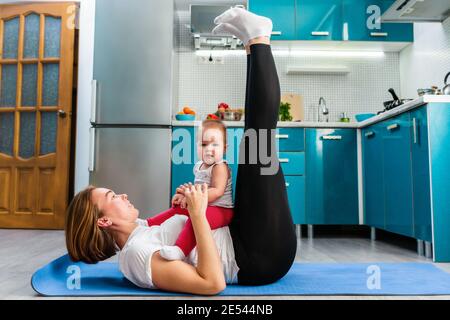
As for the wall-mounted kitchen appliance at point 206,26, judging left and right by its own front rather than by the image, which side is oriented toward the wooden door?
right

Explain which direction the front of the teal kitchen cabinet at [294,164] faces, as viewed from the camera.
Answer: facing the viewer

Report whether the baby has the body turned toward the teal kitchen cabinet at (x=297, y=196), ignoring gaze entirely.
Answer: no

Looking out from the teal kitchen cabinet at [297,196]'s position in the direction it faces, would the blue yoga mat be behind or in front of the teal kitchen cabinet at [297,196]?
in front

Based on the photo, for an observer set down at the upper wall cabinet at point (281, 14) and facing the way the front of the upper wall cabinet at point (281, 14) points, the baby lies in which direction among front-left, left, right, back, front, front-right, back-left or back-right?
front

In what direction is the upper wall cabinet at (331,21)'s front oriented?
toward the camera

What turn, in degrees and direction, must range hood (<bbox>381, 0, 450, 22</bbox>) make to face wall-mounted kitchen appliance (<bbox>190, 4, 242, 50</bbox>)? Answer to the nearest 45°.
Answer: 0° — it already faces it

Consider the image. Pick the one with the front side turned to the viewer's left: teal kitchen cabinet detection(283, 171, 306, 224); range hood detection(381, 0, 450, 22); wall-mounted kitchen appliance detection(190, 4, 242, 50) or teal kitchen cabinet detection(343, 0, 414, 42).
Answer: range hood detection(381, 0, 450, 22)

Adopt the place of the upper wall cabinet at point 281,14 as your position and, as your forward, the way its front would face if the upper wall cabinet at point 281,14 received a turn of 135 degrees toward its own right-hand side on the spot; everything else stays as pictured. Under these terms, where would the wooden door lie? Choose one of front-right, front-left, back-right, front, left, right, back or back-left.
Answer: front-left

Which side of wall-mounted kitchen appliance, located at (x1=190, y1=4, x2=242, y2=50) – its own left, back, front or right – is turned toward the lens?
front

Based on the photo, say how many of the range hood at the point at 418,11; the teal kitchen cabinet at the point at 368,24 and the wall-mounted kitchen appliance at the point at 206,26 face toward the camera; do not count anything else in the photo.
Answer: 2

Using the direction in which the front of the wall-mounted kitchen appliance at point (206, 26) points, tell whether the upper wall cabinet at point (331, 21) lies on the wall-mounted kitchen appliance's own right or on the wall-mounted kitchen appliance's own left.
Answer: on the wall-mounted kitchen appliance's own left

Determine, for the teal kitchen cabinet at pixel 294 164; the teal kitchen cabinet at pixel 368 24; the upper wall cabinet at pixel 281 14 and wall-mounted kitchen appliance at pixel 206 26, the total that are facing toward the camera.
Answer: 4

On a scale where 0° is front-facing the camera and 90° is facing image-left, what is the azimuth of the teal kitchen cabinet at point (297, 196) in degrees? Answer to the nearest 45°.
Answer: approximately 0°
